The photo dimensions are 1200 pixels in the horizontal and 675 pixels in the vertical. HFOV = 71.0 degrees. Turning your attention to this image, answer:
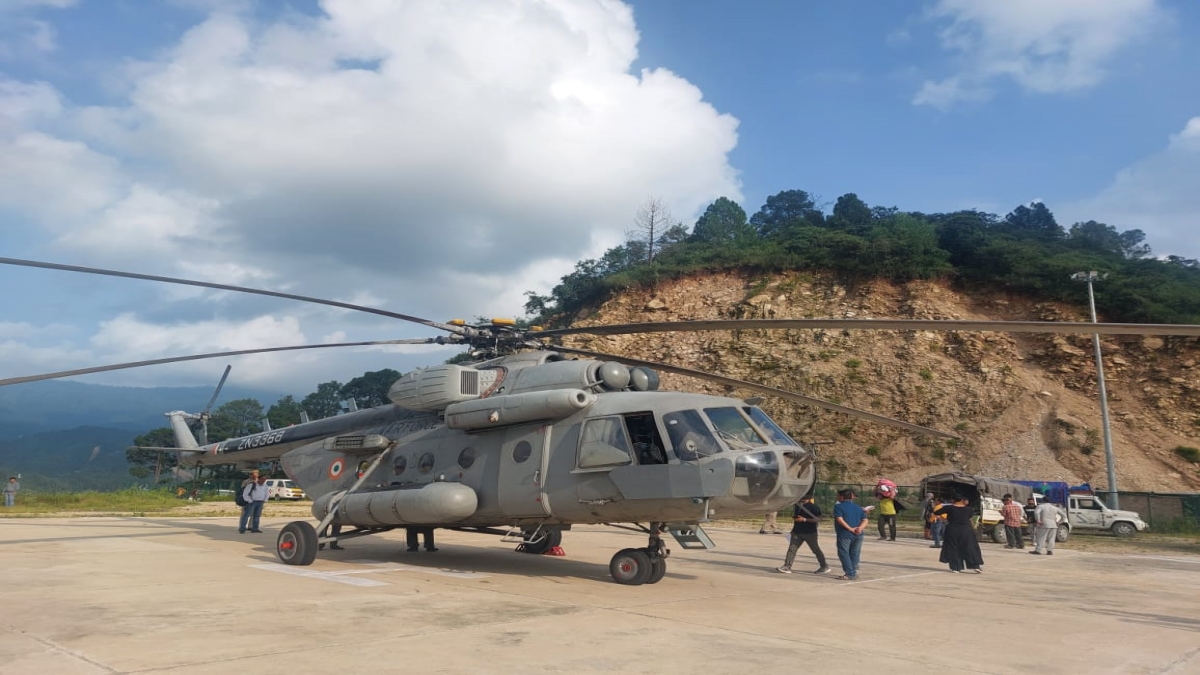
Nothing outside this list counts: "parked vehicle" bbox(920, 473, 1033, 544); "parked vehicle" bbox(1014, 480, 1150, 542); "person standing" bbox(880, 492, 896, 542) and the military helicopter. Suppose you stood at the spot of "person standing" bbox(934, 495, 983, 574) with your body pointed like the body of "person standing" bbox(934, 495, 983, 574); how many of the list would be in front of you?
3

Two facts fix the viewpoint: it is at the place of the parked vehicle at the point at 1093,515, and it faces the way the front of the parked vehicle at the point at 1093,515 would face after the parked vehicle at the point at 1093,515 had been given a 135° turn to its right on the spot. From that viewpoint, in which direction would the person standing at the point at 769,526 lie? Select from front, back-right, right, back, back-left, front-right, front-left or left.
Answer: front

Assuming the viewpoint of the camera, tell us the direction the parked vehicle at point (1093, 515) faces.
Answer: facing to the right of the viewer

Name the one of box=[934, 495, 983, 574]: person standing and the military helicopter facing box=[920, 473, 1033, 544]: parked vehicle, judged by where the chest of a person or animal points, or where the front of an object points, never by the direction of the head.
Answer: the person standing

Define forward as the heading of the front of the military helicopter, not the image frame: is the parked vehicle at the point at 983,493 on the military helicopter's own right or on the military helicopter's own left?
on the military helicopter's own left

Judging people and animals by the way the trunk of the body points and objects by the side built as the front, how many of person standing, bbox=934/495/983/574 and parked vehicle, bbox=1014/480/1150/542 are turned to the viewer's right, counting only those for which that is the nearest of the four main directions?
1

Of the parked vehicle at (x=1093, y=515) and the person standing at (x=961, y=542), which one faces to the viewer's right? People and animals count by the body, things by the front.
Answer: the parked vehicle

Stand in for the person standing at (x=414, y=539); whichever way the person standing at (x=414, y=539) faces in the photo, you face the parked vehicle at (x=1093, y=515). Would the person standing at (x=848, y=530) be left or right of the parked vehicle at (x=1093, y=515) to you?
right

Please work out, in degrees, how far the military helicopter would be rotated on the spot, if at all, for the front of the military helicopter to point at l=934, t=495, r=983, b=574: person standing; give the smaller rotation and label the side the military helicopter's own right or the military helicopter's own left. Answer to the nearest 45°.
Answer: approximately 45° to the military helicopter's own left

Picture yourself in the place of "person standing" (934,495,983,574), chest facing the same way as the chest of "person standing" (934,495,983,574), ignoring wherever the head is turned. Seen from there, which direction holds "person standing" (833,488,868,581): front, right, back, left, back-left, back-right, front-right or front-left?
back-left

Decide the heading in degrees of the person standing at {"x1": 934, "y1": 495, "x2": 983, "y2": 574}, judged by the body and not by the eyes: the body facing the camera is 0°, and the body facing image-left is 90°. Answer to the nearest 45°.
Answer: approximately 180°
